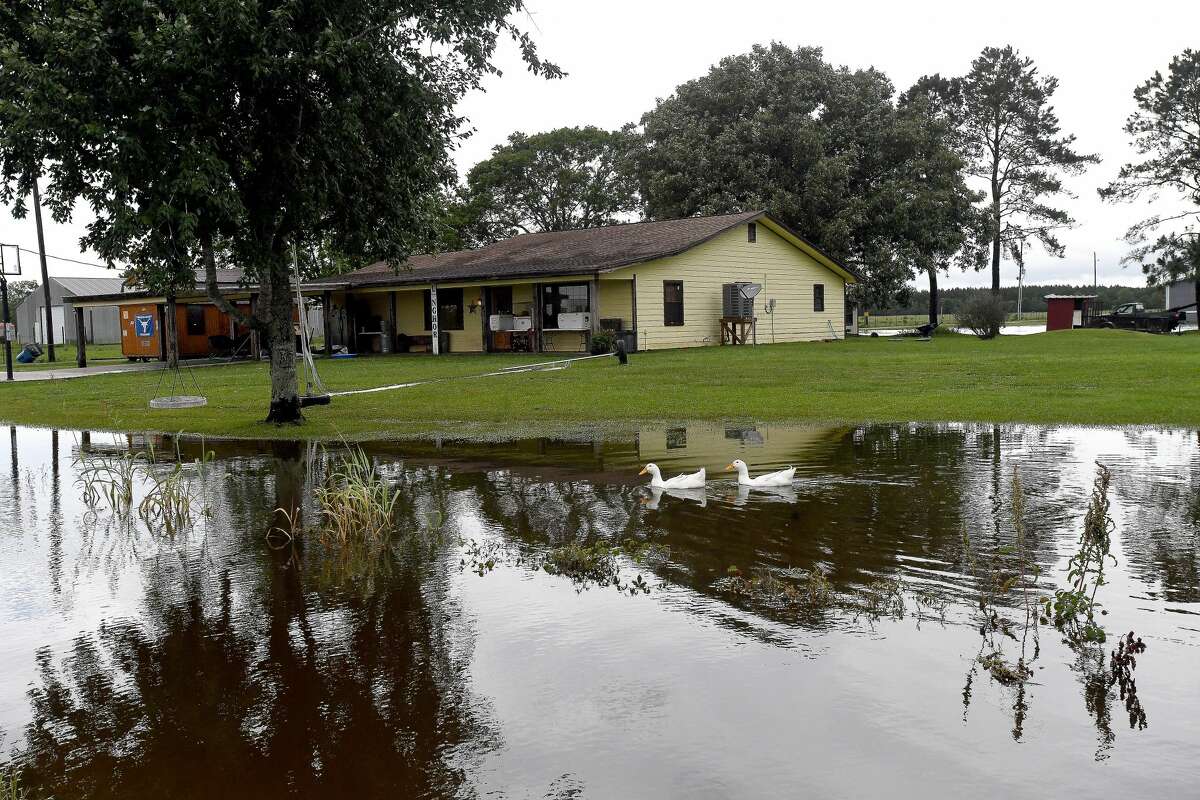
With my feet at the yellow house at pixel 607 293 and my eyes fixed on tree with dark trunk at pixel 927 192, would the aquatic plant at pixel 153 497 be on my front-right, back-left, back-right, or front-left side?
back-right

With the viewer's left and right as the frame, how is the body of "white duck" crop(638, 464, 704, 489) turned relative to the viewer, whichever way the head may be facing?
facing to the left of the viewer

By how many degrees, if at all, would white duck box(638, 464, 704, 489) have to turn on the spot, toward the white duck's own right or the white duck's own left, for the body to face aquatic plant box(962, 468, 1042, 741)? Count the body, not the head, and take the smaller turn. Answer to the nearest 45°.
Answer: approximately 135° to the white duck's own left

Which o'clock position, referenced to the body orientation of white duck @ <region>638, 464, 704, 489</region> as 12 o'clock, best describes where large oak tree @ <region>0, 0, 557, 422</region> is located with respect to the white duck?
The large oak tree is roughly at 1 o'clock from the white duck.

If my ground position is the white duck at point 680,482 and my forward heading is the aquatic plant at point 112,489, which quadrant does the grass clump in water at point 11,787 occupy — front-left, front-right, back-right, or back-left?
front-left

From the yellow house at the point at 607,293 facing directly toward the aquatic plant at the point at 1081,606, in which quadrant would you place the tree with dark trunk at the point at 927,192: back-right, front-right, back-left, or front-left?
back-left

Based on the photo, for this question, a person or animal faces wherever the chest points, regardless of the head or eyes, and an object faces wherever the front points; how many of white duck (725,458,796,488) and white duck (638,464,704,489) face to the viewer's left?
2

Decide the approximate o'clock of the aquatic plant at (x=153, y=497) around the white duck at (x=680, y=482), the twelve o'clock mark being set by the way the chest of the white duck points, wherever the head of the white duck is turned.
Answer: The aquatic plant is roughly at 12 o'clock from the white duck.

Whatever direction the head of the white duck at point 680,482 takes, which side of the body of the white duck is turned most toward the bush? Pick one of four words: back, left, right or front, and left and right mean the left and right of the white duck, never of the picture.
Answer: right

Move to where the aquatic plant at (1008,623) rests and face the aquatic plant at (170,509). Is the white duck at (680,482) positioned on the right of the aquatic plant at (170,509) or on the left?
right

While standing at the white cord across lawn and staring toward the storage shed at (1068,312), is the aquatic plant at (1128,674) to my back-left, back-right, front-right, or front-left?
back-right

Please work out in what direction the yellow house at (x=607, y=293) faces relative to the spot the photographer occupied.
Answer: facing the viewer and to the left of the viewer

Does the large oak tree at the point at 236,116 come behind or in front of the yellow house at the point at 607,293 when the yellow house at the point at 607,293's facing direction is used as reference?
in front

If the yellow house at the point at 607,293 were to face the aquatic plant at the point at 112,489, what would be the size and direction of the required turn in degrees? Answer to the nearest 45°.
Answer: approximately 45° to its left

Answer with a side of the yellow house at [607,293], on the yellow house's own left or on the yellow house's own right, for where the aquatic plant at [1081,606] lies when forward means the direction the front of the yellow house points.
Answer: on the yellow house's own left

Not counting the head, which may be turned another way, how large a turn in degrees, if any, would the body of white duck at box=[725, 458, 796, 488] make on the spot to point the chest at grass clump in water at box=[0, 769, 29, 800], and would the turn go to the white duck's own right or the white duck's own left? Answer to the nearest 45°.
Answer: approximately 45° to the white duck's own left

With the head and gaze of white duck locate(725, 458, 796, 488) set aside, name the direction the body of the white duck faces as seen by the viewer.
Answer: to the viewer's left
